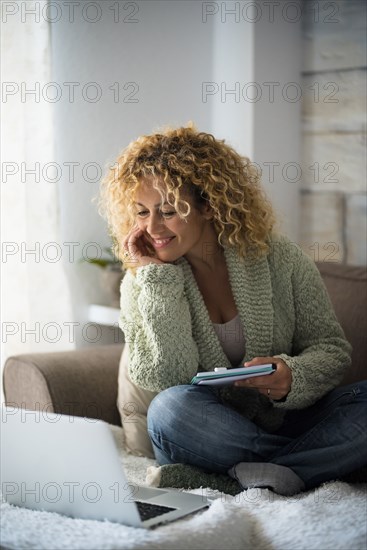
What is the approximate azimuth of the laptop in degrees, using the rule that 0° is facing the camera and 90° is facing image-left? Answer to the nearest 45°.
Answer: approximately 225°

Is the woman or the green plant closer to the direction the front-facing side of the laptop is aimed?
the woman

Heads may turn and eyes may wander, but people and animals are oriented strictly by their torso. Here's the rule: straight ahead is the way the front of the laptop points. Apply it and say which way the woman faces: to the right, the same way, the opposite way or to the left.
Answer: the opposite way

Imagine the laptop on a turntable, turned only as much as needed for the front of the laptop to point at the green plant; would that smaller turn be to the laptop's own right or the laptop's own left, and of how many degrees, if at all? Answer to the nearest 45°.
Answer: approximately 45° to the laptop's own left

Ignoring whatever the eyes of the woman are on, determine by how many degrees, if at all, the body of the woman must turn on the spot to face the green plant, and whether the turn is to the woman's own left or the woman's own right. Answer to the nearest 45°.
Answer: approximately 90° to the woman's own right

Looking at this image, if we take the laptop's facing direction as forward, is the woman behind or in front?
in front

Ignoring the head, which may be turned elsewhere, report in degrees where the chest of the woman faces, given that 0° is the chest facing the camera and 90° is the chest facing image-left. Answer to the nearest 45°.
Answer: approximately 45°

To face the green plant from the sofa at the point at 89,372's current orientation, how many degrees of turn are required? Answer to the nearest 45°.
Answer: approximately 135° to its right

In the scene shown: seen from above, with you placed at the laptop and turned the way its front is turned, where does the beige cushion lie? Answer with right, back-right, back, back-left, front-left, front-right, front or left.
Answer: front-left

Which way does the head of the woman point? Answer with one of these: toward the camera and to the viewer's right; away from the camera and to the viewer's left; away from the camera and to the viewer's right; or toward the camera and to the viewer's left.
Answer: toward the camera and to the viewer's left

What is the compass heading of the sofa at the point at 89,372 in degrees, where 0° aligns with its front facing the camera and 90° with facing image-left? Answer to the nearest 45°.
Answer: approximately 45°
